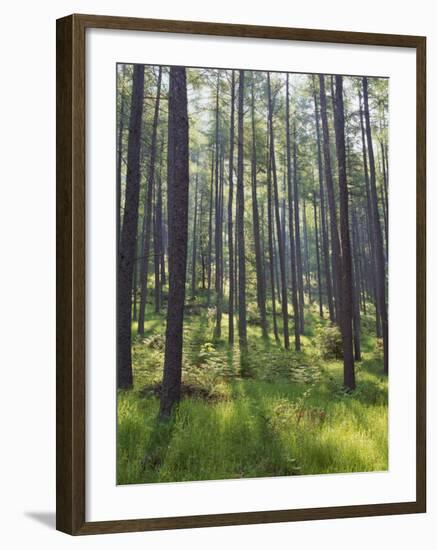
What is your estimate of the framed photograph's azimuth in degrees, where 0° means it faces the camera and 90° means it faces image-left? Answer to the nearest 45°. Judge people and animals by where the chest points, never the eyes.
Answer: approximately 315°
